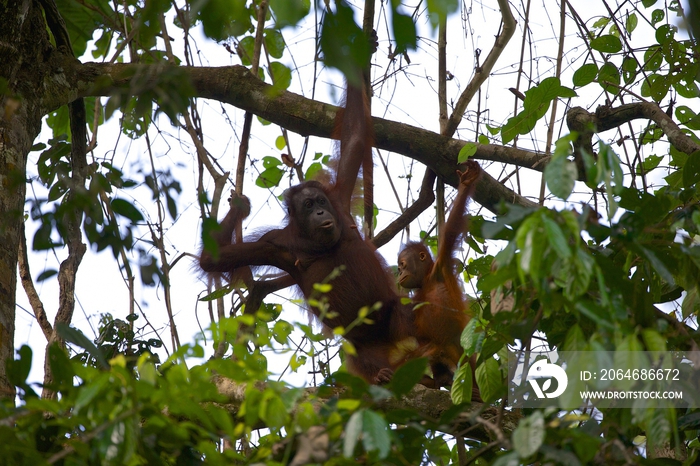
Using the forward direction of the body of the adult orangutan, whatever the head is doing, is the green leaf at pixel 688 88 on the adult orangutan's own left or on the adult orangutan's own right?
on the adult orangutan's own left

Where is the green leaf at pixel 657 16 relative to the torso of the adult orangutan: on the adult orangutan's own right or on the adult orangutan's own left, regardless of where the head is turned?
on the adult orangutan's own left

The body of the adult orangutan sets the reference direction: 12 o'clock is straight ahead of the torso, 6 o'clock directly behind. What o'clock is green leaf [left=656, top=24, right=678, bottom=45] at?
The green leaf is roughly at 10 o'clock from the adult orangutan.

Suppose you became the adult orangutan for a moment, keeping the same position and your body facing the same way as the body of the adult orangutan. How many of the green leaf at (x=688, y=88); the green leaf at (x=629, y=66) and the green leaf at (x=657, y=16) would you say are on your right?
0

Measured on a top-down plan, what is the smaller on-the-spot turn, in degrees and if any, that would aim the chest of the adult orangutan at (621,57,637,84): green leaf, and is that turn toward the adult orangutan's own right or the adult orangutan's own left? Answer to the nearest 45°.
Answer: approximately 45° to the adult orangutan's own left

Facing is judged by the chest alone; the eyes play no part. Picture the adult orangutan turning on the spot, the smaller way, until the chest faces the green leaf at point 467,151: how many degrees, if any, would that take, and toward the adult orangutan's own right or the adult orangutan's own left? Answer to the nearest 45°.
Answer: approximately 45° to the adult orangutan's own left

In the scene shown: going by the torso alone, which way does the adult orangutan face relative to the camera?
toward the camera

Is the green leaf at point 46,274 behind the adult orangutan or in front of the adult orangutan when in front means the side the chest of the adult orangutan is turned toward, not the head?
in front
